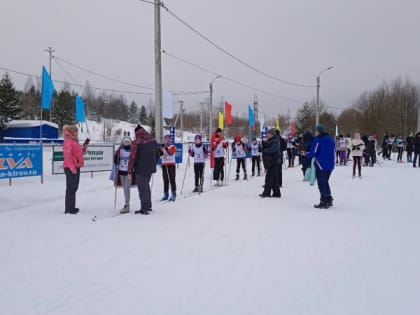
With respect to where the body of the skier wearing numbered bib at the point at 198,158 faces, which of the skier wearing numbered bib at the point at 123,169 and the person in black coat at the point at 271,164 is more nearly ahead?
the skier wearing numbered bib

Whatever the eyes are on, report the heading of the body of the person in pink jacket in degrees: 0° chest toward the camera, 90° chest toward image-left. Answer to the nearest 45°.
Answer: approximately 270°

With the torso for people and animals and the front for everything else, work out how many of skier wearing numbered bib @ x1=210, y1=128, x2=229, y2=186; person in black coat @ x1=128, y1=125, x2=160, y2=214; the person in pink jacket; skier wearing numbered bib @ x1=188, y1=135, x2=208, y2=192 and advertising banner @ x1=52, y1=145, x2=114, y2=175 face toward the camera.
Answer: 3

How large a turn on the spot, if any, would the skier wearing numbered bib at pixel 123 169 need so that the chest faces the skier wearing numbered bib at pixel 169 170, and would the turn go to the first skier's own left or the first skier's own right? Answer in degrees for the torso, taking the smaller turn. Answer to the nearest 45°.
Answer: approximately 90° to the first skier's own left

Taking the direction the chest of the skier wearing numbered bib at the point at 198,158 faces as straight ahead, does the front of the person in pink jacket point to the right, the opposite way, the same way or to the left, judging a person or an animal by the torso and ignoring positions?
to the left

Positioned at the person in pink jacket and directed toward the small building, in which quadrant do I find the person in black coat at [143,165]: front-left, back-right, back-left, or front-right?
back-right

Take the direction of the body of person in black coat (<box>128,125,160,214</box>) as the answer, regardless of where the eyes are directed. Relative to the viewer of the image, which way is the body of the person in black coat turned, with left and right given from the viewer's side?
facing away from the viewer and to the left of the viewer

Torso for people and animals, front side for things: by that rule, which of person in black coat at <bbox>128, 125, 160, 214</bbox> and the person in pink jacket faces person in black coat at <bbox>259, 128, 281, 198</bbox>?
the person in pink jacket

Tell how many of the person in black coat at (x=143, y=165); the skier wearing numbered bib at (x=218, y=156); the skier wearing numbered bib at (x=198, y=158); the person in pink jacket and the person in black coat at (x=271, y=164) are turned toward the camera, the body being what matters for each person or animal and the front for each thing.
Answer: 2

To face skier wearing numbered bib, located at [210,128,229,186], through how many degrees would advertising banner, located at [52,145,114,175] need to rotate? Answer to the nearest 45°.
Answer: approximately 45° to its left

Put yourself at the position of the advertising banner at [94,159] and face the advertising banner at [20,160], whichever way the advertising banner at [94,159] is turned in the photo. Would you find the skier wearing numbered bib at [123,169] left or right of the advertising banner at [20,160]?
left
